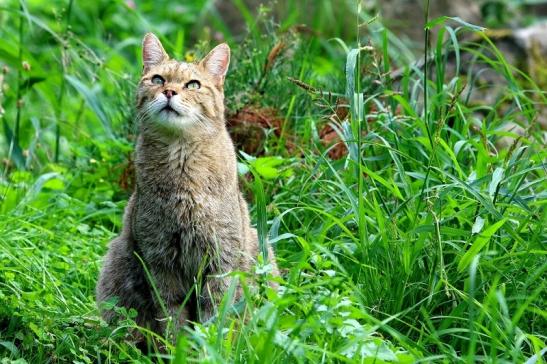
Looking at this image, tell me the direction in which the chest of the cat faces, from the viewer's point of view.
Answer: toward the camera
